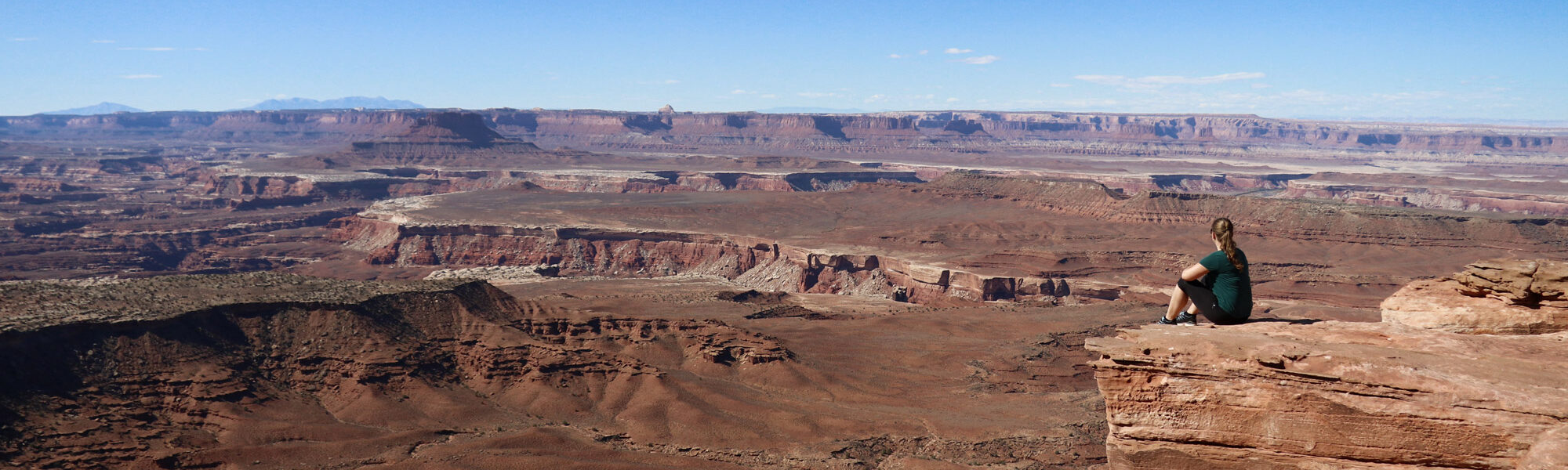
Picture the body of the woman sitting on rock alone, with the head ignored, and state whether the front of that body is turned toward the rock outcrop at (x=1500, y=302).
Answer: no

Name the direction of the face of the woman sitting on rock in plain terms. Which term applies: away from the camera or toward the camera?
away from the camera

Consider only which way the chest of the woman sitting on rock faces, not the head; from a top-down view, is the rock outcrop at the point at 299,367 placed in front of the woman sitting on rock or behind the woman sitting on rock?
in front

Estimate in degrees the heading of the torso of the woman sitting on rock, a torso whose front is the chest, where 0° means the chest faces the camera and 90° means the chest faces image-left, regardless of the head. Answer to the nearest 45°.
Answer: approximately 135°
